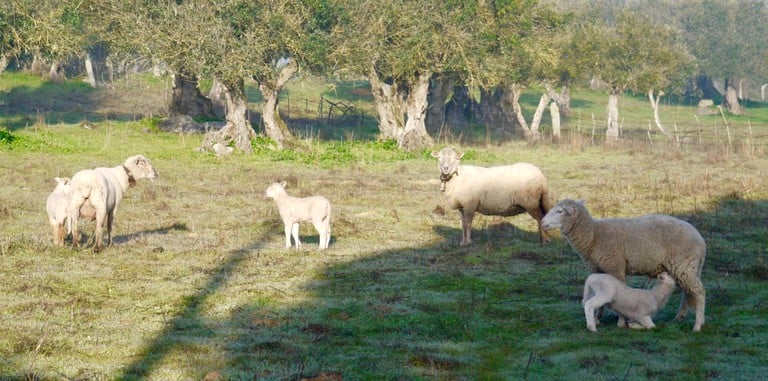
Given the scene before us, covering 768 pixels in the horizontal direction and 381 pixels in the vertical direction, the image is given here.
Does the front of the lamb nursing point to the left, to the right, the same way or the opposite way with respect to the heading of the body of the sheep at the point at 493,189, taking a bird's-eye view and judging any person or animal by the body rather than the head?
the opposite way

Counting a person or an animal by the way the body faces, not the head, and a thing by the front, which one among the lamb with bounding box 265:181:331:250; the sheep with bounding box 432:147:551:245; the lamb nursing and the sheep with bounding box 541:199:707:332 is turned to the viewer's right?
the lamb nursing

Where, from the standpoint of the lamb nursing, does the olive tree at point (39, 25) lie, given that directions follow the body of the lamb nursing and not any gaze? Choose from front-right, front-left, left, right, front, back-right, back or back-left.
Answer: back-left

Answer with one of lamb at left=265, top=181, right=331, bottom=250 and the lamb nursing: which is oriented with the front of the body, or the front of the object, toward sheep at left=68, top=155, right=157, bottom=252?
the lamb

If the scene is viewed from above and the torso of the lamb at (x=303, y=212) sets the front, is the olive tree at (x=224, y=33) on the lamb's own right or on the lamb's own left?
on the lamb's own right

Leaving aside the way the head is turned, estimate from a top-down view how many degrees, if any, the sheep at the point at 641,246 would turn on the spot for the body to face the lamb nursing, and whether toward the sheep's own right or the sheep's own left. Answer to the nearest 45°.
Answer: approximately 90° to the sheep's own left

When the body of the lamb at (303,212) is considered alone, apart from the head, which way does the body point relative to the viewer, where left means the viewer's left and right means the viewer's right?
facing to the left of the viewer

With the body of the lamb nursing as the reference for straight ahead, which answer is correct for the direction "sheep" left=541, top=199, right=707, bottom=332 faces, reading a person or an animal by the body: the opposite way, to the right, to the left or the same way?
the opposite way

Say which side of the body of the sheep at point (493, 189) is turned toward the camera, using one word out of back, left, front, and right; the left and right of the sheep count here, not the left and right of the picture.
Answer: left

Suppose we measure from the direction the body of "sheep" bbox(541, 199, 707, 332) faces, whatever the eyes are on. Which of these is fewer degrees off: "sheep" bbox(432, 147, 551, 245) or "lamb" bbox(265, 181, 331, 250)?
the lamb

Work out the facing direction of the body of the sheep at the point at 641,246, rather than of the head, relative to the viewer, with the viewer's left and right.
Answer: facing to the left of the viewer

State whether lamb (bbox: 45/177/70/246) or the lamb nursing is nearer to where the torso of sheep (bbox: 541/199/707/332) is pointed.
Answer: the lamb

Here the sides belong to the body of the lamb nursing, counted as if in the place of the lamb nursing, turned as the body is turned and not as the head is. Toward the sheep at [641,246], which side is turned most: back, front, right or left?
left

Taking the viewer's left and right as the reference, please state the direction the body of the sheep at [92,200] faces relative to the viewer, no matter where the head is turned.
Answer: facing away from the viewer and to the right of the viewer

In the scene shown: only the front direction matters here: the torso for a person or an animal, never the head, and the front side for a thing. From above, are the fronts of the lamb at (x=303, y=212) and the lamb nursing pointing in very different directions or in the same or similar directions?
very different directions
